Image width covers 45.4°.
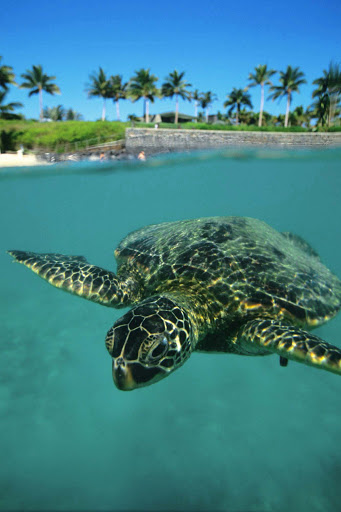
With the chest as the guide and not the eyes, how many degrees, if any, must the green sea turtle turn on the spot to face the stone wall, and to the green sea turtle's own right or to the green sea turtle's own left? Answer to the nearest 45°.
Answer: approximately 135° to the green sea turtle's own right

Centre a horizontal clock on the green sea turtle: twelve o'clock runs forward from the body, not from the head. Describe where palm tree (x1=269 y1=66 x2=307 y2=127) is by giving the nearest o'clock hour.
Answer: The palm tree is roughly at 5 o'clock from the green sea turtle.

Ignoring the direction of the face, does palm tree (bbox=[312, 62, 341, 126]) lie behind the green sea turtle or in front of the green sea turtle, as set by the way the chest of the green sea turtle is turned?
behind

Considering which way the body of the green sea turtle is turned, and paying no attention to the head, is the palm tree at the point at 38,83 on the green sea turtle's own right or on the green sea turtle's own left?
on the green sea turtle's own right

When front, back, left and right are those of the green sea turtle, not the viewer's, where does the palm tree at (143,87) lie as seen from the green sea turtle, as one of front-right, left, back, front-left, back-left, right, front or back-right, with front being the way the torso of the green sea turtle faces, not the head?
back-right

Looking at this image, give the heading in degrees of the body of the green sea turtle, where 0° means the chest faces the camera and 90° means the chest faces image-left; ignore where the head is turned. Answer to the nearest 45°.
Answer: approximately 45°

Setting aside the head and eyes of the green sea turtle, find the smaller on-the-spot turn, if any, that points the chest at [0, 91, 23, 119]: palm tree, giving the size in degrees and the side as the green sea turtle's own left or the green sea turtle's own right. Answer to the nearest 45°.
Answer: approximately 90° to the green sea turtle's own right

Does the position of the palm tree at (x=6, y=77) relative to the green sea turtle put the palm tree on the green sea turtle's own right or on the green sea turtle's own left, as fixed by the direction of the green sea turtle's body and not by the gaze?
on the green sea turtle's own right

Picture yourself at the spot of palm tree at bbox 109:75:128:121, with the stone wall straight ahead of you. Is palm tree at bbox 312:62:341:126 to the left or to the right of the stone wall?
left

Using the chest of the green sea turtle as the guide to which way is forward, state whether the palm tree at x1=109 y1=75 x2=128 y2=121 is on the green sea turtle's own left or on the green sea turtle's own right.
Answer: on the green sea turtle's own right

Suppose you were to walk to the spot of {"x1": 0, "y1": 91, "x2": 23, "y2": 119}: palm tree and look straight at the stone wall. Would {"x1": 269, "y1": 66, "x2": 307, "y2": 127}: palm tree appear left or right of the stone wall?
left
